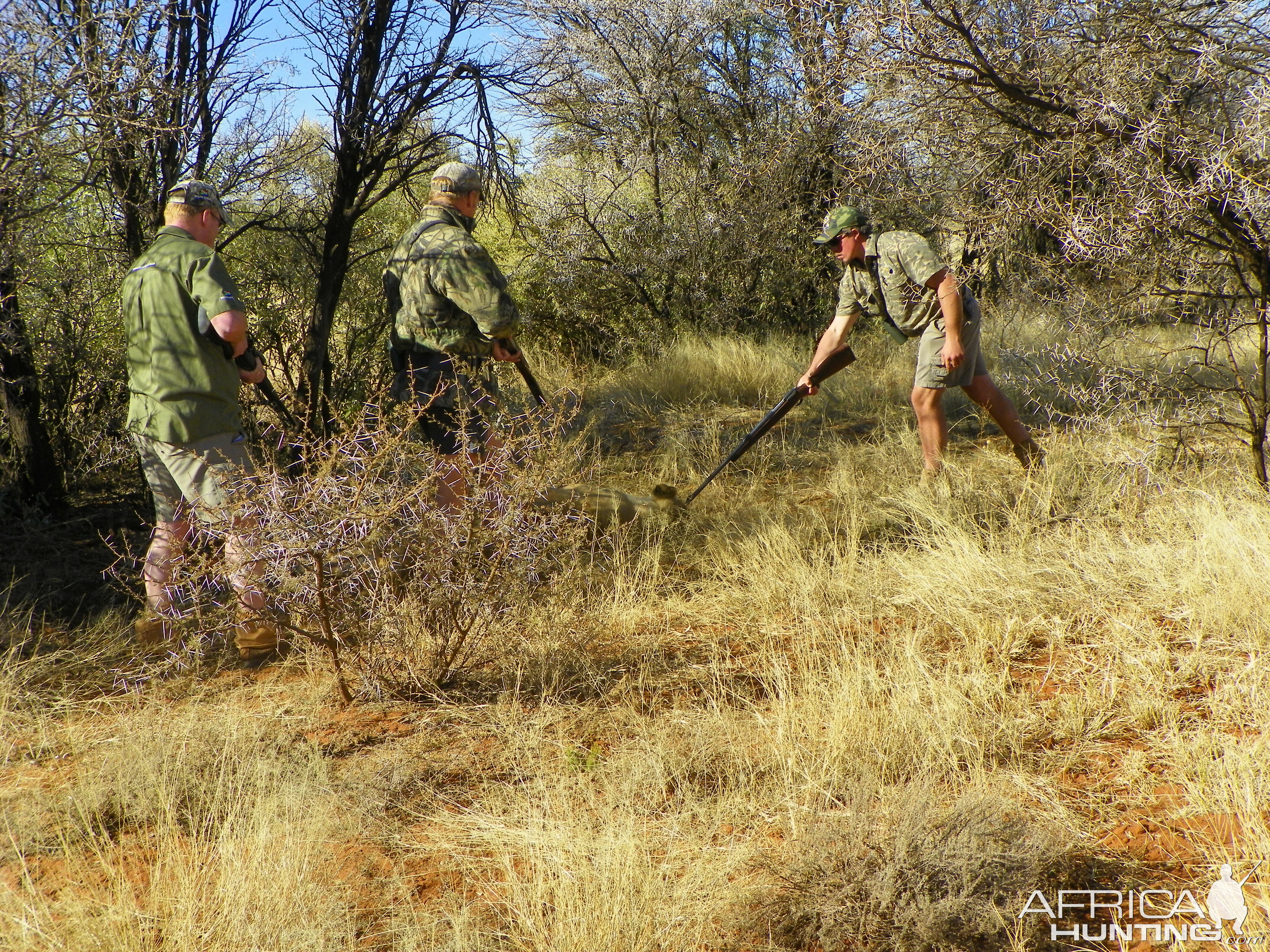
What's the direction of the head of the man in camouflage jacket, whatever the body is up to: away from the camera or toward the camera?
away from the camera

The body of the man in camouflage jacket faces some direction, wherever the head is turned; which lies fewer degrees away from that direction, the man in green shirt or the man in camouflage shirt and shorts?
the man in camouflage shirt and shorts

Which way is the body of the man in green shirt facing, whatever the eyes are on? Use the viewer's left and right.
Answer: facing away from the viewer and to the right of the viewer

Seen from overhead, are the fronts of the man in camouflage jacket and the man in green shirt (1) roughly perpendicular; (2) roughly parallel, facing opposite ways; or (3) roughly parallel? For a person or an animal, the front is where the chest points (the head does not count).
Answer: roughly parallel

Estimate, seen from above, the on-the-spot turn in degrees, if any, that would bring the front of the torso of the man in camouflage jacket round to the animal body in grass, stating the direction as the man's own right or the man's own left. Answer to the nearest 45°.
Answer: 0° — they already face it

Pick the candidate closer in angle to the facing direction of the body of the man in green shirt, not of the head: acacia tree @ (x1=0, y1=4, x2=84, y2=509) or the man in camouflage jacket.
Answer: the man in camouflage jacket

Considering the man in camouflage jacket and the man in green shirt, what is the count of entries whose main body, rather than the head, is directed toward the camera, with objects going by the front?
0

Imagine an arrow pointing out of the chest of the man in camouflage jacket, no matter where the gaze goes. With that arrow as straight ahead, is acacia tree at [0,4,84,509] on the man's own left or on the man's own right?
on the man's own left

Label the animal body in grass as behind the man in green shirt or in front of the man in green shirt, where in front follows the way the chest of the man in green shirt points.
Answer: in front

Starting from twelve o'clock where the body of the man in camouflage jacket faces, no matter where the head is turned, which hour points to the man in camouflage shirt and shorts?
The man in camouflage shirt and shorts is roughly at 1 o'clock from the man in camouflage jacket.

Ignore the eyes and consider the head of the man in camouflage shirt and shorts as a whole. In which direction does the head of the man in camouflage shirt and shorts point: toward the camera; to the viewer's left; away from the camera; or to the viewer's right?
to the viewer's left

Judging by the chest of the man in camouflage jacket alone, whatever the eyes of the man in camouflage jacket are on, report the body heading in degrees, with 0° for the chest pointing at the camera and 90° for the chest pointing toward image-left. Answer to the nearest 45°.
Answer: approximately 225°
